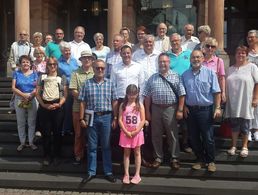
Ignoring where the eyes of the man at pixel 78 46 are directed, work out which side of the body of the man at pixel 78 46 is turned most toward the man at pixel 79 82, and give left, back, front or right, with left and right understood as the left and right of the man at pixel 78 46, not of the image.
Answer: front

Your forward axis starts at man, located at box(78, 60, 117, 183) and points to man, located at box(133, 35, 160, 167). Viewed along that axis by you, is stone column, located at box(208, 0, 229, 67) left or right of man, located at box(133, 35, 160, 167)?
left

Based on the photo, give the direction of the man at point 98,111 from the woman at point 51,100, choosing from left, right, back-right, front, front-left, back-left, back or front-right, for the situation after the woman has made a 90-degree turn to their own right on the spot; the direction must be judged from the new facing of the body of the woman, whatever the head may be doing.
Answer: back-left

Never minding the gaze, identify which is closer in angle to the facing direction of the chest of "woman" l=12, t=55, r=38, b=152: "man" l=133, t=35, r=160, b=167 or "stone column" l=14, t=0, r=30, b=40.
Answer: the man

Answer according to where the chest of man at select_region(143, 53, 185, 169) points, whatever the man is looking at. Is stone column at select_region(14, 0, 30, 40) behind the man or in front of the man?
behind

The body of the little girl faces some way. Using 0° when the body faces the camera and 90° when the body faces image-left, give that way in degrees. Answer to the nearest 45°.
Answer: approximately 0°

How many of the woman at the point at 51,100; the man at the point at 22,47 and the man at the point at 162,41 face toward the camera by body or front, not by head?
3

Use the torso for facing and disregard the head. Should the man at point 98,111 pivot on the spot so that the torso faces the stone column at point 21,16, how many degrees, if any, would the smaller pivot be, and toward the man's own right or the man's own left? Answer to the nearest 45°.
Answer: approximately 180°

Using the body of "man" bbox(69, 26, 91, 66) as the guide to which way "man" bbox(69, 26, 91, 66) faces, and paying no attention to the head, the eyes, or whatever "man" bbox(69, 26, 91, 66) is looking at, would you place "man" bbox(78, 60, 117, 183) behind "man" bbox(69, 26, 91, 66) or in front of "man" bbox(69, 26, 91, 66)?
in front

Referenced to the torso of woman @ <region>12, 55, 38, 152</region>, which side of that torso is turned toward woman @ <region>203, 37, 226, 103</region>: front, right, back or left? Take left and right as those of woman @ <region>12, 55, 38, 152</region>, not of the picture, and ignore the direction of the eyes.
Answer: left
